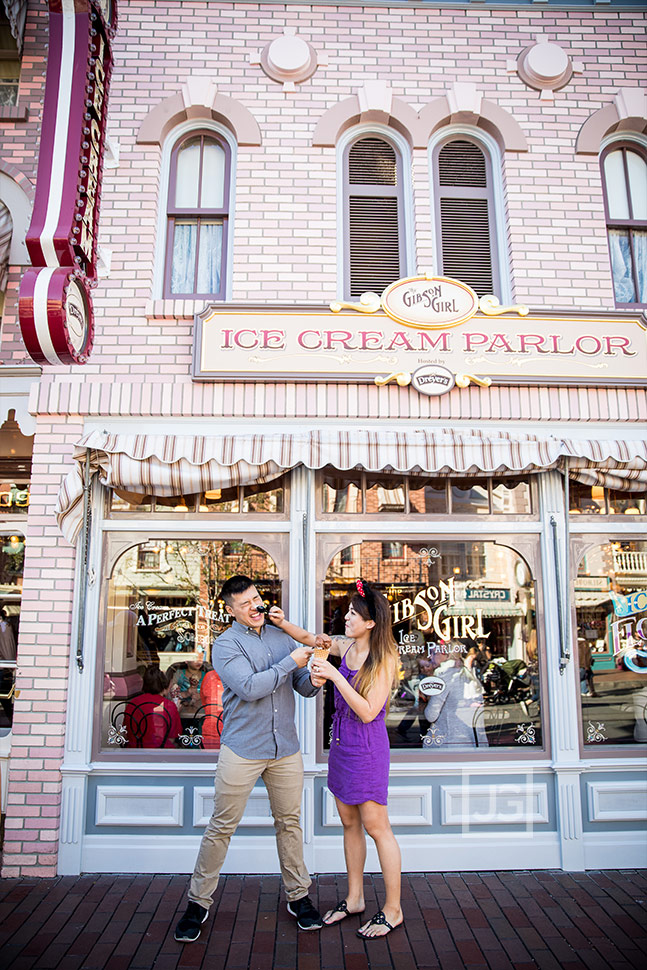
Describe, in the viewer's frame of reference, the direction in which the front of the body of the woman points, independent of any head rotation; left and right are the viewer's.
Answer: facing the viewer and to the left of the viewer

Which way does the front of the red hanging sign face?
to the viewer's right

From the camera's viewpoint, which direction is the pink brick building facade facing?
toward the camera

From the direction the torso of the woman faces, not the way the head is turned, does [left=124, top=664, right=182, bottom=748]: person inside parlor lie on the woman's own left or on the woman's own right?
on the woman's own right

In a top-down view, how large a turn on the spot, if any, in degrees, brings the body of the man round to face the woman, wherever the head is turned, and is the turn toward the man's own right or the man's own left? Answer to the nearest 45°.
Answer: approximately 45° to the man's own left

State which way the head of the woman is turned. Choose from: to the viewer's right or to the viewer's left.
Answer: to the viewer's left

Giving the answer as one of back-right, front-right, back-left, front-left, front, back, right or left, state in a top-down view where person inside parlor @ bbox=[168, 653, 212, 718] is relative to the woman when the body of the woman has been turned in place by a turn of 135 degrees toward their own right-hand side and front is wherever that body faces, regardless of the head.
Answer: front-left

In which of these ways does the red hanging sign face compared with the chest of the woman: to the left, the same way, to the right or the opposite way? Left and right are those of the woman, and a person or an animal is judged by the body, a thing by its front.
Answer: the opposite way
